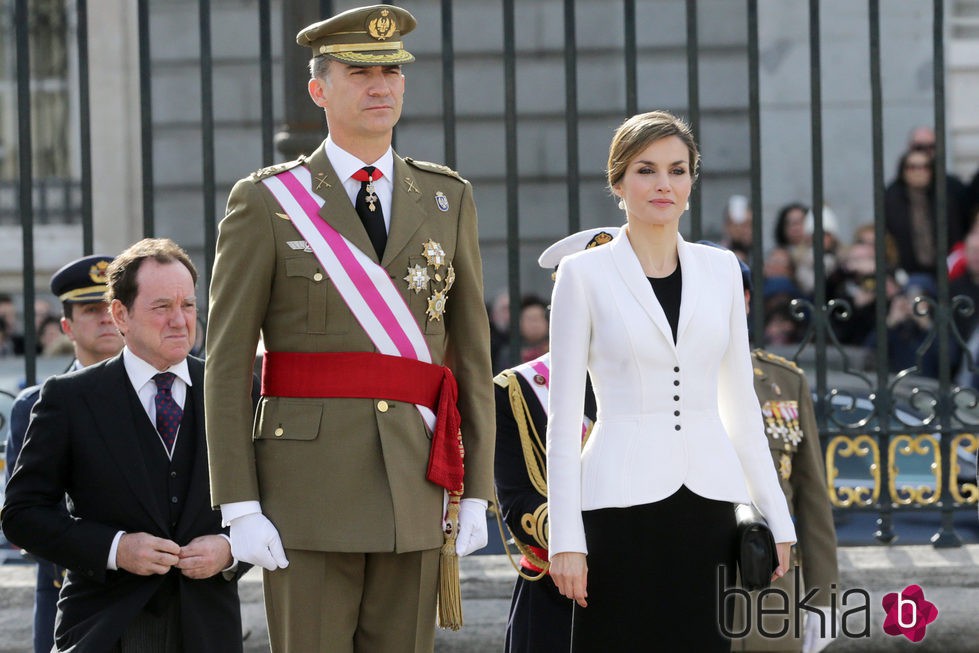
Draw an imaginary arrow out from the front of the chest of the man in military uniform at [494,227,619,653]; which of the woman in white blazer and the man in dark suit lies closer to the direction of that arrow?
the woman in white blazer

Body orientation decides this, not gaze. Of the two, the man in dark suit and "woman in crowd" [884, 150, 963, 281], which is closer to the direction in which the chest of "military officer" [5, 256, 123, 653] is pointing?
the man in dark suit

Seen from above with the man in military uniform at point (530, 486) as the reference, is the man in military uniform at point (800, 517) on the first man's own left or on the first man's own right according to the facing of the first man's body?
on the first man's own left

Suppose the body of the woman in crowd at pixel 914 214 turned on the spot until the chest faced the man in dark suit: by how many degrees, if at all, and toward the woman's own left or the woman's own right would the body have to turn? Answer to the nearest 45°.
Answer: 0° — they already face them

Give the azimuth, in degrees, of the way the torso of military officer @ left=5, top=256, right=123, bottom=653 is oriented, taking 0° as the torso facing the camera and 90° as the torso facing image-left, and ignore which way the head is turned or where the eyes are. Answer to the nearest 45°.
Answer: approximately 315°

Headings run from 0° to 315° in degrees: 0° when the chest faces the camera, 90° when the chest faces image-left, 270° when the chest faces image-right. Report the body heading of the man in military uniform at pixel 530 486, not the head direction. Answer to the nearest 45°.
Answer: approximately 315°

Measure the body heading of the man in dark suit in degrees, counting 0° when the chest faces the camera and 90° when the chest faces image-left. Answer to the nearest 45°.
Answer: approximately 315°

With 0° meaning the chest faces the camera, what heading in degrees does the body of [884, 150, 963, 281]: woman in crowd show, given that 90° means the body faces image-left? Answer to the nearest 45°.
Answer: approximately 0°

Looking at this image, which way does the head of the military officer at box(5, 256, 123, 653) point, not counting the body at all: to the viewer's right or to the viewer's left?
to the viewer's right
